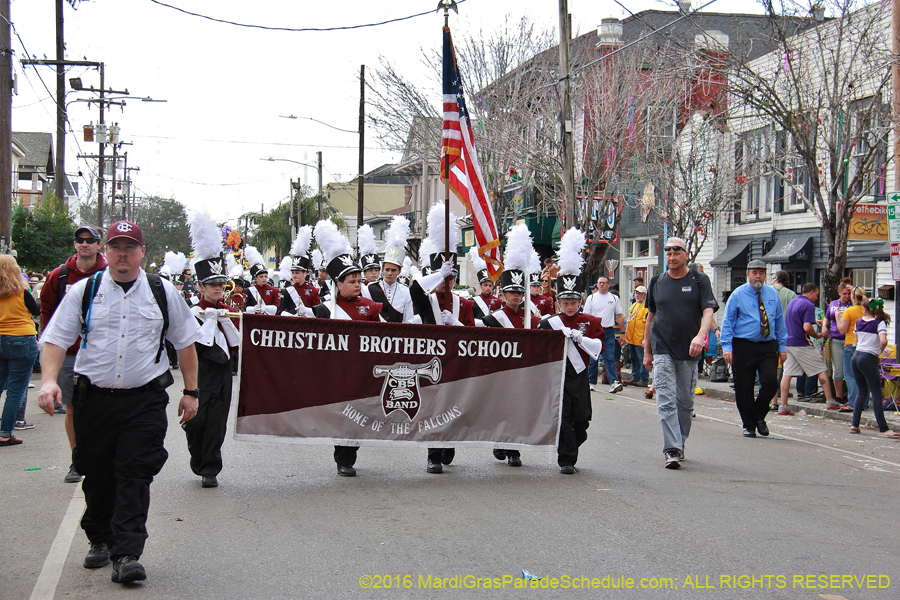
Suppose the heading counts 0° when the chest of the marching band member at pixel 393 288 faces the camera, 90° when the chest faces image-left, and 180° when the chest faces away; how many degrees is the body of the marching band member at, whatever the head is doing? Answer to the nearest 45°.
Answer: approximately 0°

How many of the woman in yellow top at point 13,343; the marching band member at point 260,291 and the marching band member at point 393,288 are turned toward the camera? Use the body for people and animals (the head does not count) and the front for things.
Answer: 2

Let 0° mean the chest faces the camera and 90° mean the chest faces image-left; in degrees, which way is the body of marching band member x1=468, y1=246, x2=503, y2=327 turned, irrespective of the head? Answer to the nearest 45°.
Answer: approximately 0°

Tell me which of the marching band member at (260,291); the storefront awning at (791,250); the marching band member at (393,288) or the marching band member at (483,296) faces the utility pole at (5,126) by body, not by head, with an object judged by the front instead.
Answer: the storefront awning

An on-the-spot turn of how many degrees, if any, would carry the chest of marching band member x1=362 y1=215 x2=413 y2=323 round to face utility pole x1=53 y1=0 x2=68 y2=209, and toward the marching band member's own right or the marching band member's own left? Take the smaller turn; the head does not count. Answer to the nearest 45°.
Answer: approximately 135° to the marching band member's own right

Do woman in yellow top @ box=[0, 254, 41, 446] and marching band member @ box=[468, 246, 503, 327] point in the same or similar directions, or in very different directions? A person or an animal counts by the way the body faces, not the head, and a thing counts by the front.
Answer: very different directions

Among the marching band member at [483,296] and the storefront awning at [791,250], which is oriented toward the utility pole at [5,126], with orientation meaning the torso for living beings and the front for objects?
the storefront awning

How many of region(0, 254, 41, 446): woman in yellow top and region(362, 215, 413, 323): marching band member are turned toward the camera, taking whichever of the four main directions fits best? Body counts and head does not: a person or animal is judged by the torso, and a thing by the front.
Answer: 1
